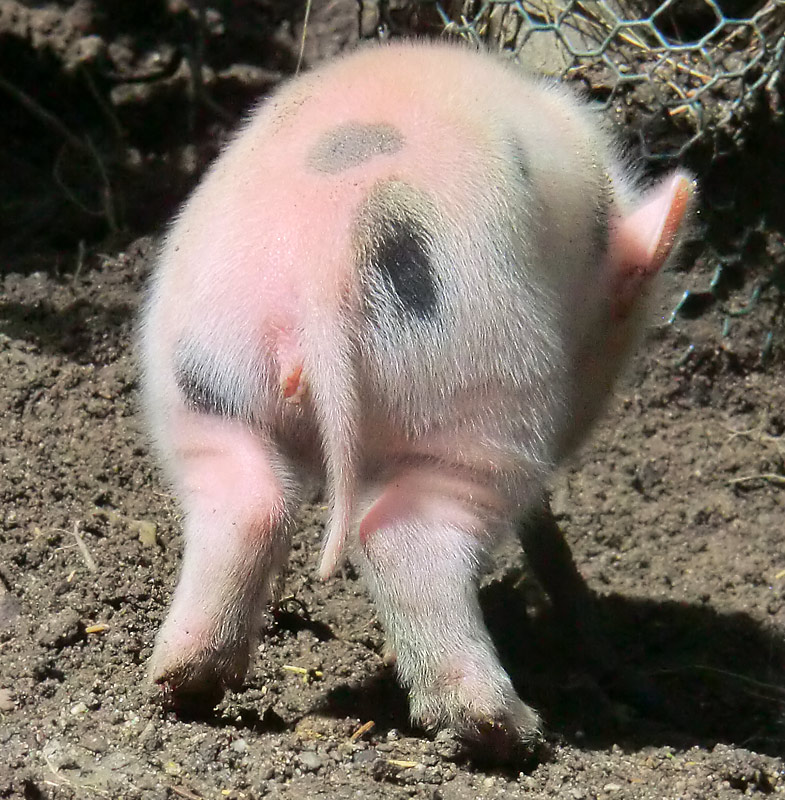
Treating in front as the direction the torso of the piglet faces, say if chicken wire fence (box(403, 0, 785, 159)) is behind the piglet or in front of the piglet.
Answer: in front

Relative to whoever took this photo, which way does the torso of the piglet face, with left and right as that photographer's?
facing away from the viewer and to the right of the viewer
